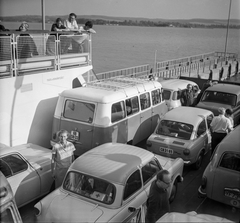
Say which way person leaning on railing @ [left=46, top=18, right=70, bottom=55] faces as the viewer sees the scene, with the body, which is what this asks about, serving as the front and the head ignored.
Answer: toward the camera

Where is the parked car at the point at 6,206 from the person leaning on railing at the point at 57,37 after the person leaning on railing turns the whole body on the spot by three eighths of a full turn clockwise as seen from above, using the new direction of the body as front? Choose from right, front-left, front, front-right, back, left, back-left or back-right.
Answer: back-left

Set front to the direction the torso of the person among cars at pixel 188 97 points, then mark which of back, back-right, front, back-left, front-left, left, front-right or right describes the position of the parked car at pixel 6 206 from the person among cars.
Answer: front

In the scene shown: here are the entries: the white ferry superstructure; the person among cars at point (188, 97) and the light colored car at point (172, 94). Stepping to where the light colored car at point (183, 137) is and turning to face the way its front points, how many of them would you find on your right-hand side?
0

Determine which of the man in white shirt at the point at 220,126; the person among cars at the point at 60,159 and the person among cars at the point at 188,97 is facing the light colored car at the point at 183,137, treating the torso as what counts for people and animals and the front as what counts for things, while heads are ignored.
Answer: the person among cars at the point at 188,97

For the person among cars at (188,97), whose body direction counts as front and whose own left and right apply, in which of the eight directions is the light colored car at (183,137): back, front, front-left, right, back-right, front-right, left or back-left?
front

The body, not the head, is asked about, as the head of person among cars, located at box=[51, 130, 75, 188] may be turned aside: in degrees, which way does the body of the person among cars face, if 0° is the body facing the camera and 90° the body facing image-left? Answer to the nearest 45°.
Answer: approximately 0°

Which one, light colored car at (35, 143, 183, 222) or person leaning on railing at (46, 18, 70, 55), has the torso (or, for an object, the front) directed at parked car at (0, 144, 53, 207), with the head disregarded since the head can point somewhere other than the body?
the person leaning on railing

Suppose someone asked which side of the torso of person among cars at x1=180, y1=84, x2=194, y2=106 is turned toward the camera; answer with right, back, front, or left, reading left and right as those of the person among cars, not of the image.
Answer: front

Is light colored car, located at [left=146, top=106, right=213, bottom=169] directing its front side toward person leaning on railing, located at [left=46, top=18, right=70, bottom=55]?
no
